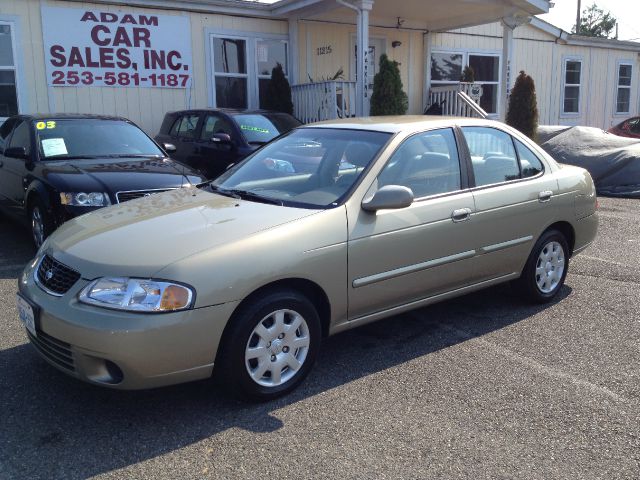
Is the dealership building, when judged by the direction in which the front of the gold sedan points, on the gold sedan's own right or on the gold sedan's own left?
on the gold sedan's own right

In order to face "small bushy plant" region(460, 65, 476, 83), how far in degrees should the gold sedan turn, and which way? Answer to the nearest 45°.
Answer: approximately 135° to its right

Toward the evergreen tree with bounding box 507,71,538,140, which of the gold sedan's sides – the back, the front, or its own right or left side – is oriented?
back

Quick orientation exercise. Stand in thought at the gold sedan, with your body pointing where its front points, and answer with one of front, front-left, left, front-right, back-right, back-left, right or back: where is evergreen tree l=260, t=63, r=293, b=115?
back-right

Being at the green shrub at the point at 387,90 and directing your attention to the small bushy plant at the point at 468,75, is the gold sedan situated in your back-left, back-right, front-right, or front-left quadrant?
back-right

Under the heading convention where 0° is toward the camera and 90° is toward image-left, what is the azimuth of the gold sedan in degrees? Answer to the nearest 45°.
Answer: approximately 45°

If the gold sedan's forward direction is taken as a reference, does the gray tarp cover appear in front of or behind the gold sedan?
behind

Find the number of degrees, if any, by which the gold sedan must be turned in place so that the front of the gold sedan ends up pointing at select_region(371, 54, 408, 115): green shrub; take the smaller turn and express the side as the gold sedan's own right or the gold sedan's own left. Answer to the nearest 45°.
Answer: approximately 135° to the gold sedan's own right
